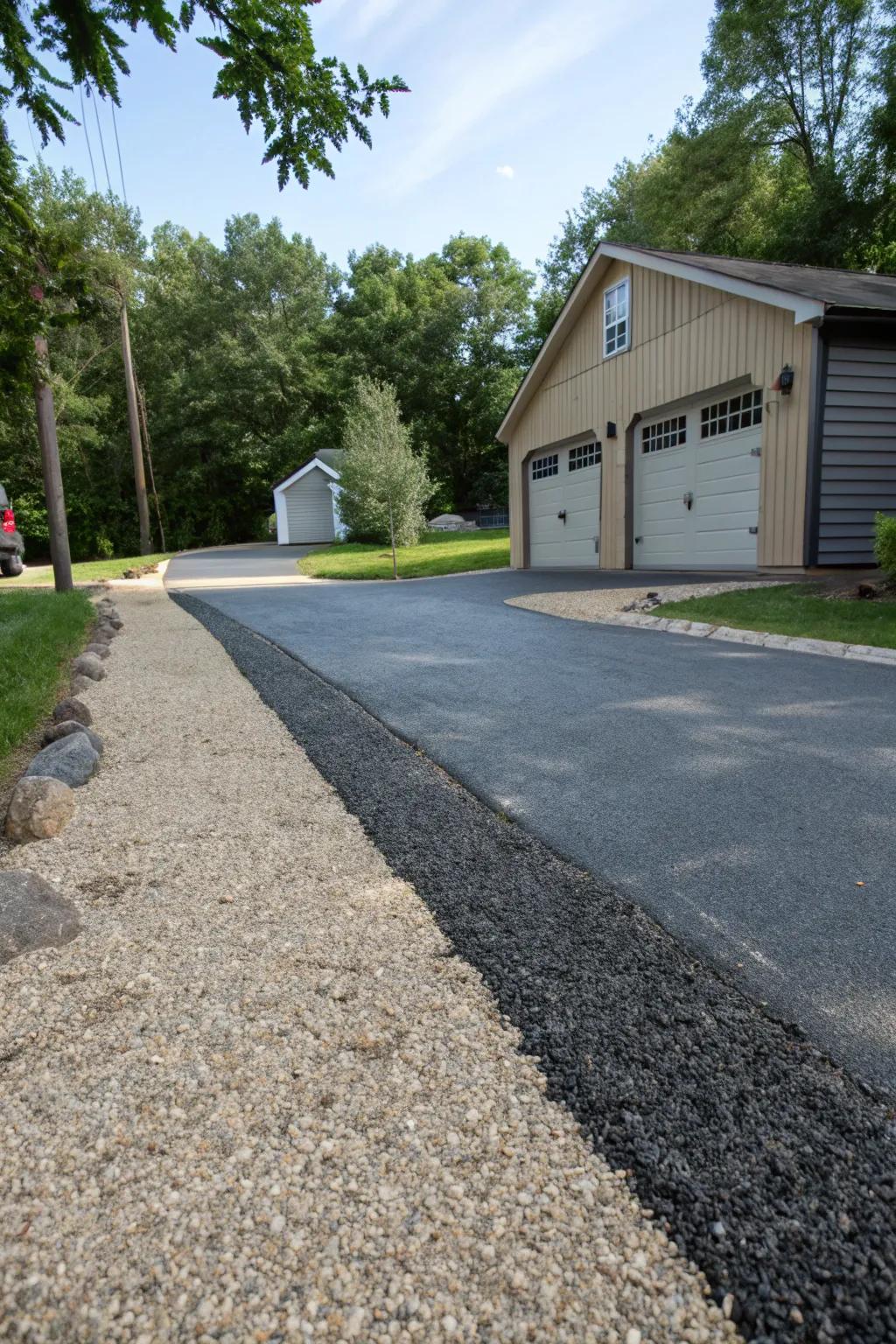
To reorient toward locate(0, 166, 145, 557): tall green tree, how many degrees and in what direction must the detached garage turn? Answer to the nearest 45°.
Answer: approximately 90° to its right

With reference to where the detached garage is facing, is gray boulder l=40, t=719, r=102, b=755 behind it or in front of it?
in front

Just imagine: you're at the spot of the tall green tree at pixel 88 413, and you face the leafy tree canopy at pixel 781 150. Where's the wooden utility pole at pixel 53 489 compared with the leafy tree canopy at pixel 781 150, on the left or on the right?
right

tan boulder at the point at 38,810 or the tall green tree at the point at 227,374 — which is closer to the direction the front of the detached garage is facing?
the tan boulder

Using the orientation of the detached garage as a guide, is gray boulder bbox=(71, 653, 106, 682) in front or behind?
in front

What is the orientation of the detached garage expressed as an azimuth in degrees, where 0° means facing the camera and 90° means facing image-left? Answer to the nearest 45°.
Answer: approximately 45°

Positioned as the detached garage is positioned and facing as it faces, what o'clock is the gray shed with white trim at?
The gray shed with white trim is roughly at 3 o'clock from the detached garage.

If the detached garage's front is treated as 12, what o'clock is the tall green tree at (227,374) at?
The tall green tree is roughly at 3 o'clock from the detached garage.

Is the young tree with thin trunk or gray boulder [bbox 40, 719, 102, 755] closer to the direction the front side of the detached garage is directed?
the gray boulder

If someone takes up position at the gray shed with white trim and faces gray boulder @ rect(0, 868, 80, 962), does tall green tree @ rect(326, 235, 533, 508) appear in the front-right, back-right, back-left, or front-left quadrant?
back-left

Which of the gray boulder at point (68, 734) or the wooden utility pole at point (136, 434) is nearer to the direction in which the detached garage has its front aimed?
the gray boulder

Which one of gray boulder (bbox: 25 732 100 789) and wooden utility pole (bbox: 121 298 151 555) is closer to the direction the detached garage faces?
the gray boulder

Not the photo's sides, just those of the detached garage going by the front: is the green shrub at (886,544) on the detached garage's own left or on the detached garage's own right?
on the detached garage's own left

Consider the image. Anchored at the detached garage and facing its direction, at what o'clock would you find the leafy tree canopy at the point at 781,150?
The leafy tree canopy is roughly at 5 o'clock from the detached garage.

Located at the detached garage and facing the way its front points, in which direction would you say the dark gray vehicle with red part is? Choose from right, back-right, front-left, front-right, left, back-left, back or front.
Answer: front-right

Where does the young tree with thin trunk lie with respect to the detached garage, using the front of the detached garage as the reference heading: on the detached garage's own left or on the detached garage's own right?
on the detached garage's own right

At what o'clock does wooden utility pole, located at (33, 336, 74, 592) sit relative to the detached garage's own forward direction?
The wooden utility pole is roughly at 1 o'clock from the detached garage.
